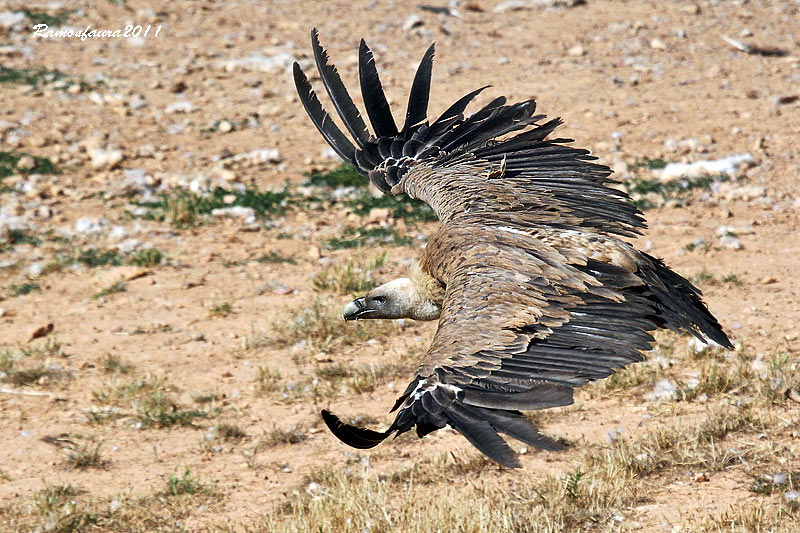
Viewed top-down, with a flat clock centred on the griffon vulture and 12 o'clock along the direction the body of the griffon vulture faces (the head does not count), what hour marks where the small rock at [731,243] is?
The small rock is roughly at 4 o'clock from the griffon vulture.

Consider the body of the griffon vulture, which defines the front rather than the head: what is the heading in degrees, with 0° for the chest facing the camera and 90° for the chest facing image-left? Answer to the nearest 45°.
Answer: approximately 90°

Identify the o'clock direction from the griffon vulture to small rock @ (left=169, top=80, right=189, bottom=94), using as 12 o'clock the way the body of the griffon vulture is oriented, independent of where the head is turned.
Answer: The small rock is roughly at 2 o'clock from the griffon vulture.

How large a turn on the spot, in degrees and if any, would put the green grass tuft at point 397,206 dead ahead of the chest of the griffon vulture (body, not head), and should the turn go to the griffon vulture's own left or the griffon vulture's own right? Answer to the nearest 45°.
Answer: approximately 90° to the griffon vulture's own right

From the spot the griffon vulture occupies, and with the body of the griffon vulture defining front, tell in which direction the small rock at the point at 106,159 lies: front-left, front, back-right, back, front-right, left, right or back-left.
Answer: front-right

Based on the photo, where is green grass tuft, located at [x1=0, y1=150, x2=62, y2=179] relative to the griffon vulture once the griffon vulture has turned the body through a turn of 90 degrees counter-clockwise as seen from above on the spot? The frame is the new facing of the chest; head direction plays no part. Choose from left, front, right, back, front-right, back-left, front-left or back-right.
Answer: back-right

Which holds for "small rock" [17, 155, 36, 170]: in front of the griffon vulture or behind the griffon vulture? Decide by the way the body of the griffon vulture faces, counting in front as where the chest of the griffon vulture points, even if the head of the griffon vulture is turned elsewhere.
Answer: in front

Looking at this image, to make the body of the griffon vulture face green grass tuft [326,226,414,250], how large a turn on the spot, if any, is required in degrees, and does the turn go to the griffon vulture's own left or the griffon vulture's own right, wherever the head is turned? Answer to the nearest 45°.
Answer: approximately 90° to the griffon vulture's own right

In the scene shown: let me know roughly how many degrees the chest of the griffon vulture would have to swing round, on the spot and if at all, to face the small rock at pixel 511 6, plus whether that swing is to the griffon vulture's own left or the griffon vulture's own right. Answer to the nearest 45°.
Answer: approximately 90° to the griffon vulture's own right

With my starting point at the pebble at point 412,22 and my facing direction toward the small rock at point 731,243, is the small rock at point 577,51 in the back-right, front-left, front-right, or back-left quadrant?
front-left

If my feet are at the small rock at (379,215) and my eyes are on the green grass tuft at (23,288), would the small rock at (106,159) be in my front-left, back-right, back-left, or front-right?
front-right

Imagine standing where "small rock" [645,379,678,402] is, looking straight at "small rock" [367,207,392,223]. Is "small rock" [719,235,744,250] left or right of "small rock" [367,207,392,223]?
right

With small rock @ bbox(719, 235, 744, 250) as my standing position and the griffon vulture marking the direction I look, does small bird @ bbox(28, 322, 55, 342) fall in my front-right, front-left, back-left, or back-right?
front-right

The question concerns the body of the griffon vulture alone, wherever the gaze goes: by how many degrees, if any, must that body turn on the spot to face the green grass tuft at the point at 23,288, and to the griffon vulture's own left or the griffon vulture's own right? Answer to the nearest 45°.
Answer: approximately 45° to the griffon vulture's own right

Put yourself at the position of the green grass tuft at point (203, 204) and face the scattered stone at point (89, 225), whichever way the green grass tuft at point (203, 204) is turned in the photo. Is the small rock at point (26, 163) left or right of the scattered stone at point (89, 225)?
right
